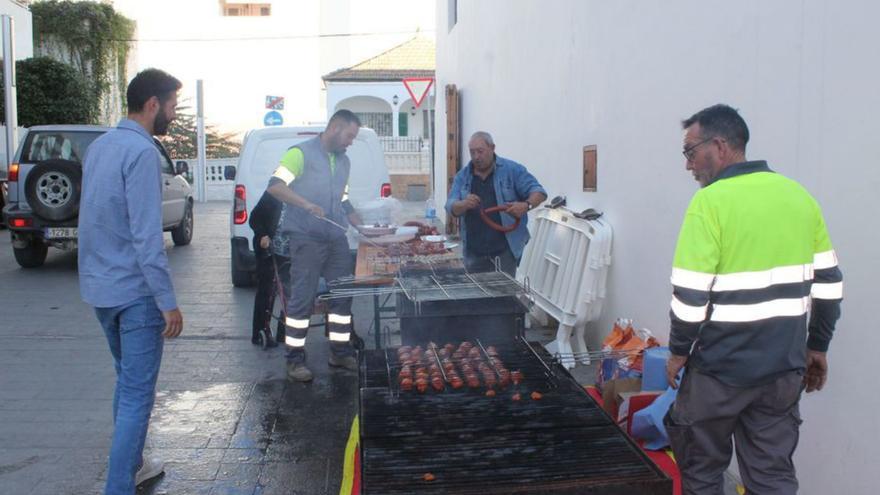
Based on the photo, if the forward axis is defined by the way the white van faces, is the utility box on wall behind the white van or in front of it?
behind

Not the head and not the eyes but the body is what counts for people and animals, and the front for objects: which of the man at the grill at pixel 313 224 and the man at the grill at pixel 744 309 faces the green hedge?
the man at the grill at pixel 744 309

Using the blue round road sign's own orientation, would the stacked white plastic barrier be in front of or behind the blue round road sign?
in front

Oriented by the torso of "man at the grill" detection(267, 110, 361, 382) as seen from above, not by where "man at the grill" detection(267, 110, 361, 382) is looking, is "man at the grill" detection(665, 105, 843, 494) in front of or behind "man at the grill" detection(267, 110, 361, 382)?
in front

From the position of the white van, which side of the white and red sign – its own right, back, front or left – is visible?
front

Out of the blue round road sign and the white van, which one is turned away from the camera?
the white van

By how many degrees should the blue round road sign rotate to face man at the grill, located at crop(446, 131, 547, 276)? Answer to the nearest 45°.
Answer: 0° — it already faces them

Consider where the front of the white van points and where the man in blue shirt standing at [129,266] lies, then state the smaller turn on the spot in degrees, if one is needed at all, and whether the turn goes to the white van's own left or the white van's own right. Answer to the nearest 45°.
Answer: approximately 180°

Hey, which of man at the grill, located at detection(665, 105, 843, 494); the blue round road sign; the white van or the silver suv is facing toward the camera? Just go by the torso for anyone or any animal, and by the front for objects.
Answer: the blue round road sign

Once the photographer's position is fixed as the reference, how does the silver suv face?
facing away from the viewer and to the right of the viewer

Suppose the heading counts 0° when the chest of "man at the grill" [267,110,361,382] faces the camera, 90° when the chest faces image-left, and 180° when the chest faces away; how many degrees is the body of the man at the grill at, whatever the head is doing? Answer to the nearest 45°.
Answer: approximately 315°

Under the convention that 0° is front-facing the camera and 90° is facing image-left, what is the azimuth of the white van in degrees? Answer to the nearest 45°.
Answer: approximately 180°

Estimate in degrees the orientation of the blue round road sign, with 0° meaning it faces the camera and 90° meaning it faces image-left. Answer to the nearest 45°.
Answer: approximately 0°

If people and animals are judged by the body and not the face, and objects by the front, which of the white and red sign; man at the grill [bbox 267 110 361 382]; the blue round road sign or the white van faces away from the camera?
the white van

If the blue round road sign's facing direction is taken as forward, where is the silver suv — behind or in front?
in front

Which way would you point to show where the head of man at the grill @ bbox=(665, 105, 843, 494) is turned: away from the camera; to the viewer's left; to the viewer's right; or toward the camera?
to the viewer's left
